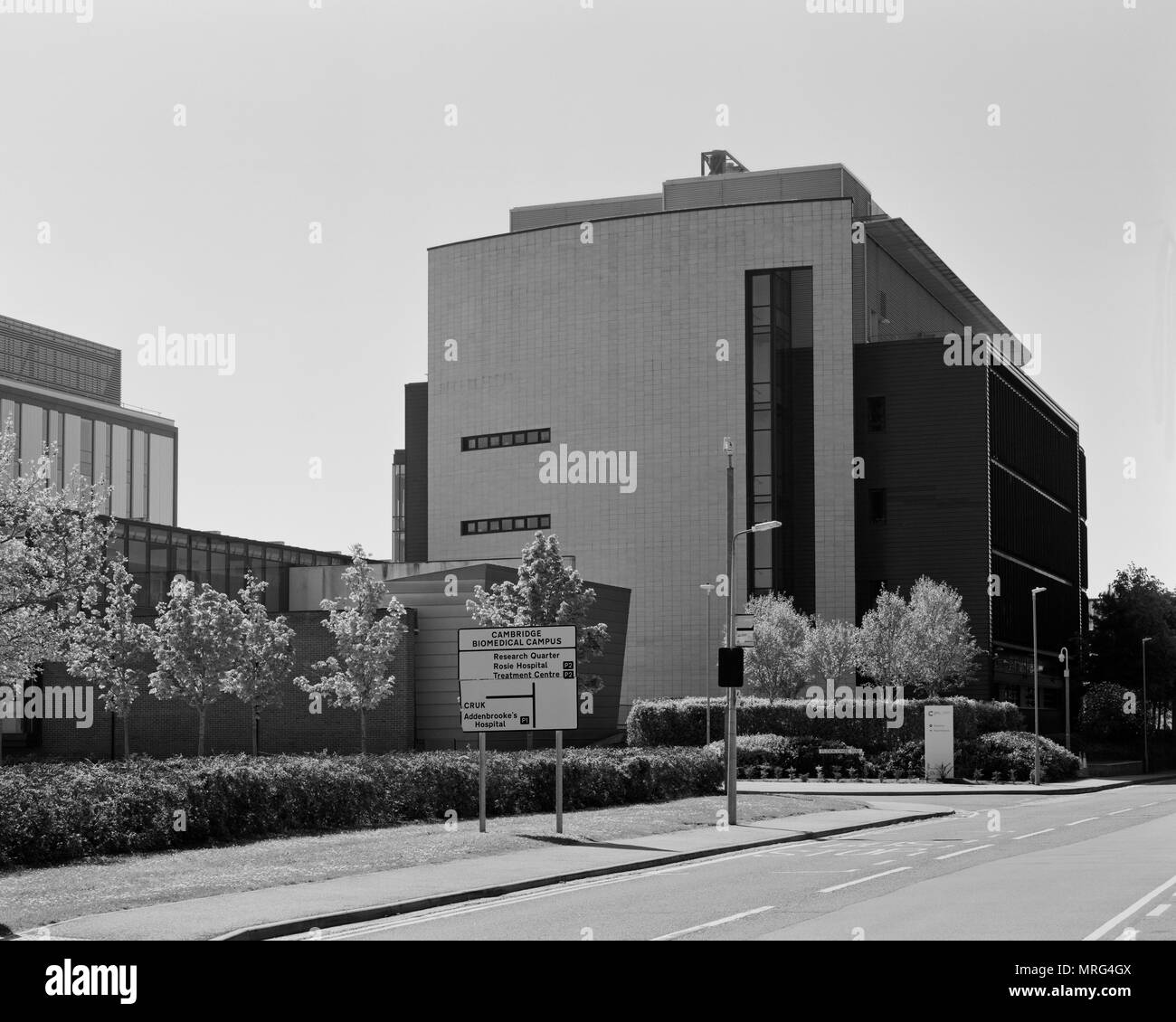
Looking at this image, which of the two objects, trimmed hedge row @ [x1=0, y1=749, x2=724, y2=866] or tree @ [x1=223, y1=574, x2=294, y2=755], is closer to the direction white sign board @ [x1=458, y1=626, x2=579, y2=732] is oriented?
the trimmed hedge row

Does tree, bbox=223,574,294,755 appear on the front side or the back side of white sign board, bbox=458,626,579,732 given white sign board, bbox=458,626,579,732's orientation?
on the back side

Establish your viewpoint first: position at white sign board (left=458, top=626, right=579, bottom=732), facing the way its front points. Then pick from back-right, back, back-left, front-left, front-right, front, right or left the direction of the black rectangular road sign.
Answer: back-left

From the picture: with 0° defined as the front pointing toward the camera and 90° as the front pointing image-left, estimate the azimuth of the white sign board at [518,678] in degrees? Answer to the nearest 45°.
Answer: approximately 0°

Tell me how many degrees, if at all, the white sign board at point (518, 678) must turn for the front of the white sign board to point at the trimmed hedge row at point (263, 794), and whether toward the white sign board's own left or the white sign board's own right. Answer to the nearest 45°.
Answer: approximately 90° to the white sign board's own right

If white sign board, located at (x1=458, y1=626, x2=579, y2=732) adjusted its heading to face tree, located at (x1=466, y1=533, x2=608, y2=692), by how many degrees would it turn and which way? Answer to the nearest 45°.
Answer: approximately 180°
